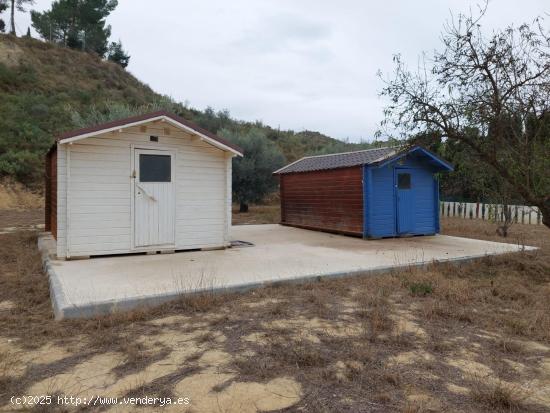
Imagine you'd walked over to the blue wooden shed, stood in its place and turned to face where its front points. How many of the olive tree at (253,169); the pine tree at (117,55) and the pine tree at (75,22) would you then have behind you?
3

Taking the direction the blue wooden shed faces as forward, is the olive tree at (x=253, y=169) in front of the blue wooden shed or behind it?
behind

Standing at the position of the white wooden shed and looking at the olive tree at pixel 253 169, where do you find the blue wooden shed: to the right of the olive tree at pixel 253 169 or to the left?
right

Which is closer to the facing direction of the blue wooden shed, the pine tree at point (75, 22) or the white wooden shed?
the white wooden shed

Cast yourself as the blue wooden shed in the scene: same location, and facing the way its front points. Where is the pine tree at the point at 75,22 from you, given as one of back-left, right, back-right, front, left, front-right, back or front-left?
back

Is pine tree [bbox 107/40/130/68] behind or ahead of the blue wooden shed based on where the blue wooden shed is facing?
behind

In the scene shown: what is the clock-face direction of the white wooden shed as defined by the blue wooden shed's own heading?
The white wooden shed is roughly at 3 o'clock from the blue wooden shed.

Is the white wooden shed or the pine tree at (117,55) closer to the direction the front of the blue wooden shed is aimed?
the white wooden shed

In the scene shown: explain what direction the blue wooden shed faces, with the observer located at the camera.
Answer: facing the viewer and to the right of the viewer

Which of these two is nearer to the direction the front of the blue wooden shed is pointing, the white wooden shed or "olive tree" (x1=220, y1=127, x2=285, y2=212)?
the white wooden shed
